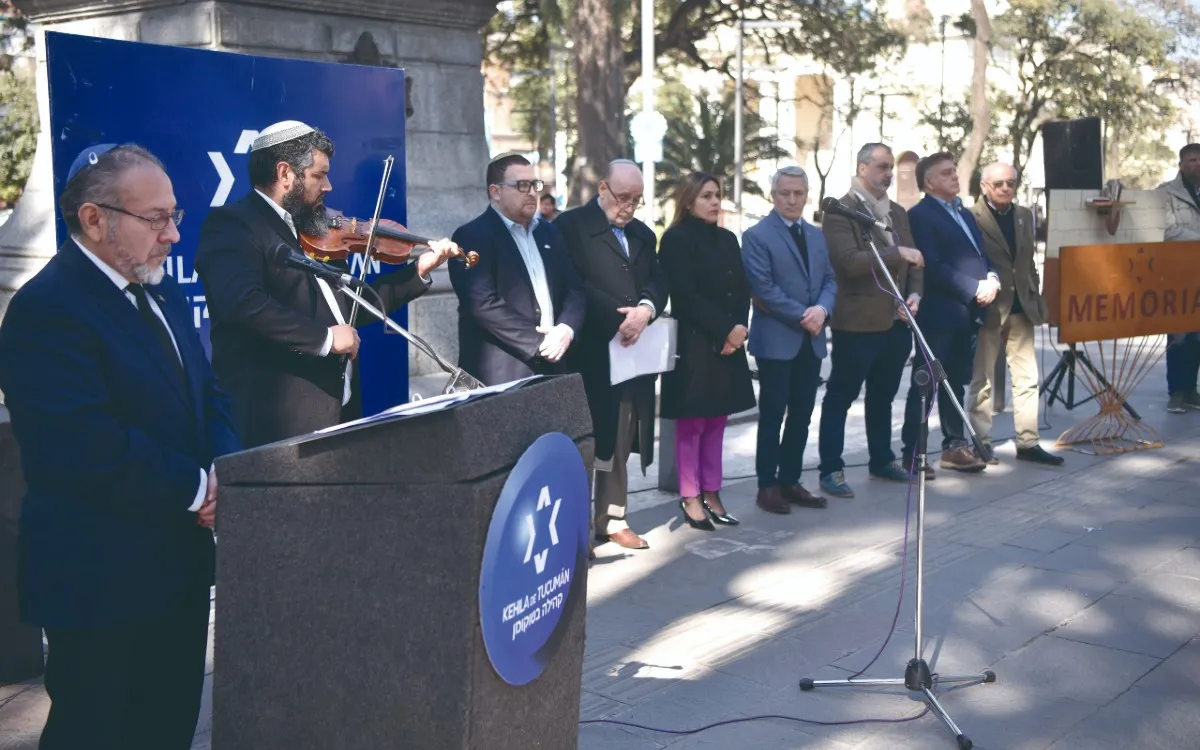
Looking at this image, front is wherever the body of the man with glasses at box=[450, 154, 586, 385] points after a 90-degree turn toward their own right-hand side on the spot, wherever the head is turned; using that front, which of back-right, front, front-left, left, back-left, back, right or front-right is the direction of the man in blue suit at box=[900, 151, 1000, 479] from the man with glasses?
back

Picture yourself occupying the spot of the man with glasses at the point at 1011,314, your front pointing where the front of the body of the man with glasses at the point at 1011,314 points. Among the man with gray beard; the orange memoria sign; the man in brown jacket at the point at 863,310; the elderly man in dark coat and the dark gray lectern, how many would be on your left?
1

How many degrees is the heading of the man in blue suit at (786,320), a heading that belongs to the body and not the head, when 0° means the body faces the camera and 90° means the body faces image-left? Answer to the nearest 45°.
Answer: approximately 315°

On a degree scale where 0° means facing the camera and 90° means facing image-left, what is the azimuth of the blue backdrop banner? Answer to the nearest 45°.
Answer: approximately 315°

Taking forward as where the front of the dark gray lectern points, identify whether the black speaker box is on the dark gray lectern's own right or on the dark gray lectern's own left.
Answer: on the dark gray lectern's own left

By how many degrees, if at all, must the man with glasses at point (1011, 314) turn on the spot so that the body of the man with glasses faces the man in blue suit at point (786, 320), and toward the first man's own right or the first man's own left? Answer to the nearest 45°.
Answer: approximately 90° to the first man's own right

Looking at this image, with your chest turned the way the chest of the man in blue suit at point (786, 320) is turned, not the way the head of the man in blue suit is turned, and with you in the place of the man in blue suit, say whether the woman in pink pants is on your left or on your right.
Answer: on your right

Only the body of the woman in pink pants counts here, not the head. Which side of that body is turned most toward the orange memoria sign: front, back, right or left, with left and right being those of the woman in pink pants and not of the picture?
left

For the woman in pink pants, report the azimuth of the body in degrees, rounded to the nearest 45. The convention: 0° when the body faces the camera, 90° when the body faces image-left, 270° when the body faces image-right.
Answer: approximately 315°

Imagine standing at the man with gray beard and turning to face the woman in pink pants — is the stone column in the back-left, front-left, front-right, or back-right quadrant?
front-left

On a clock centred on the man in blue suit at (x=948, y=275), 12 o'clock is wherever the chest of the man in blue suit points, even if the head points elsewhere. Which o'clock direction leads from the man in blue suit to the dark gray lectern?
The dark gray lectern is roughly at 2 o'clock from the man in blue suit.

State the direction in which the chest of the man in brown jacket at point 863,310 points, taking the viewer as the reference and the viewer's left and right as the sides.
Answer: facing the viewer and to the right of the viewer

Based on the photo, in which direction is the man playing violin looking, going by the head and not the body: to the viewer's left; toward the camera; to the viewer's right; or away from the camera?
to the viewer's right
